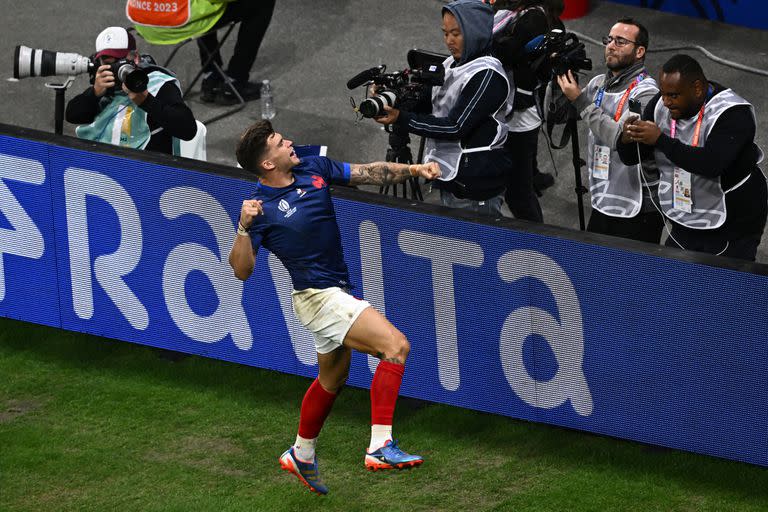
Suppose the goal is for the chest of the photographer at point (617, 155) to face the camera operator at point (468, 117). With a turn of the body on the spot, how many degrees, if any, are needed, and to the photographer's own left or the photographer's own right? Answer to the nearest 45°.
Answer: approximately 45° to the photographer's own right

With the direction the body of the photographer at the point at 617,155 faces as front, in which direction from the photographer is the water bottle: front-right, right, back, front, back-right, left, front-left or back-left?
right

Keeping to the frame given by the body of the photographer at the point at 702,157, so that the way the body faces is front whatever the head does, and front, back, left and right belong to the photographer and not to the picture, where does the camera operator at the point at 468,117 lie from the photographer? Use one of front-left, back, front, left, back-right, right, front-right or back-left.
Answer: front-right

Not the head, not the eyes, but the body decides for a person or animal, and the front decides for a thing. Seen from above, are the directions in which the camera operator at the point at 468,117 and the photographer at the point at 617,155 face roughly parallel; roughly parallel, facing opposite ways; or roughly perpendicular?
roughly parallel

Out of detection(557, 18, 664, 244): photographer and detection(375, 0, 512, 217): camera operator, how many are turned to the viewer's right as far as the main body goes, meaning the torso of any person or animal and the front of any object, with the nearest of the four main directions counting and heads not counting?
0

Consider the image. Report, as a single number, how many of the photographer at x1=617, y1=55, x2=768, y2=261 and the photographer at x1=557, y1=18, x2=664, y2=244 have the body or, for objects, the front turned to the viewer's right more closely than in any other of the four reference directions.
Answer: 0

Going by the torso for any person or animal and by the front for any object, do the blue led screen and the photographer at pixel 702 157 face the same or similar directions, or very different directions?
same or similar directions

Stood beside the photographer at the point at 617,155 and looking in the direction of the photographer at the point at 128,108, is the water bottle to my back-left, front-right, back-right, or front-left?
front-right

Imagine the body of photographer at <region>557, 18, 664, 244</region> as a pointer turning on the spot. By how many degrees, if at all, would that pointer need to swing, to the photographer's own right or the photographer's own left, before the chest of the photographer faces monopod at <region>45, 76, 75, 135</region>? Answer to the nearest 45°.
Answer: approximately 45° to the photographer's own right

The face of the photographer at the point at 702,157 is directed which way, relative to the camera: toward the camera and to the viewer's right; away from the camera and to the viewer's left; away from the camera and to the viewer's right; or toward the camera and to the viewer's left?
toward the camera and to the viewer's left

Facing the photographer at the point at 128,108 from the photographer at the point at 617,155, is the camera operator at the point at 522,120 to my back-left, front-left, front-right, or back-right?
front-right

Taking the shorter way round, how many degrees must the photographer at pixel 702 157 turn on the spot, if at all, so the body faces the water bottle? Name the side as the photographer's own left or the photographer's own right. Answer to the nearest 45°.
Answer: approximately 90° to the photographer's own right

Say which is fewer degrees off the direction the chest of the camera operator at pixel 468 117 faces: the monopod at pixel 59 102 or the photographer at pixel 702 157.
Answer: the monopod

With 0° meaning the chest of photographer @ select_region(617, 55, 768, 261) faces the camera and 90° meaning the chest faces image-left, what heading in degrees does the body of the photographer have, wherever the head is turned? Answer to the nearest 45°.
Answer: approximately 45°

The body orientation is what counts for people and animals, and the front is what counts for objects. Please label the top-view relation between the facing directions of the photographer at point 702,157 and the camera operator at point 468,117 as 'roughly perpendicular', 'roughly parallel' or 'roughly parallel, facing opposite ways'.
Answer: roughly parallel
